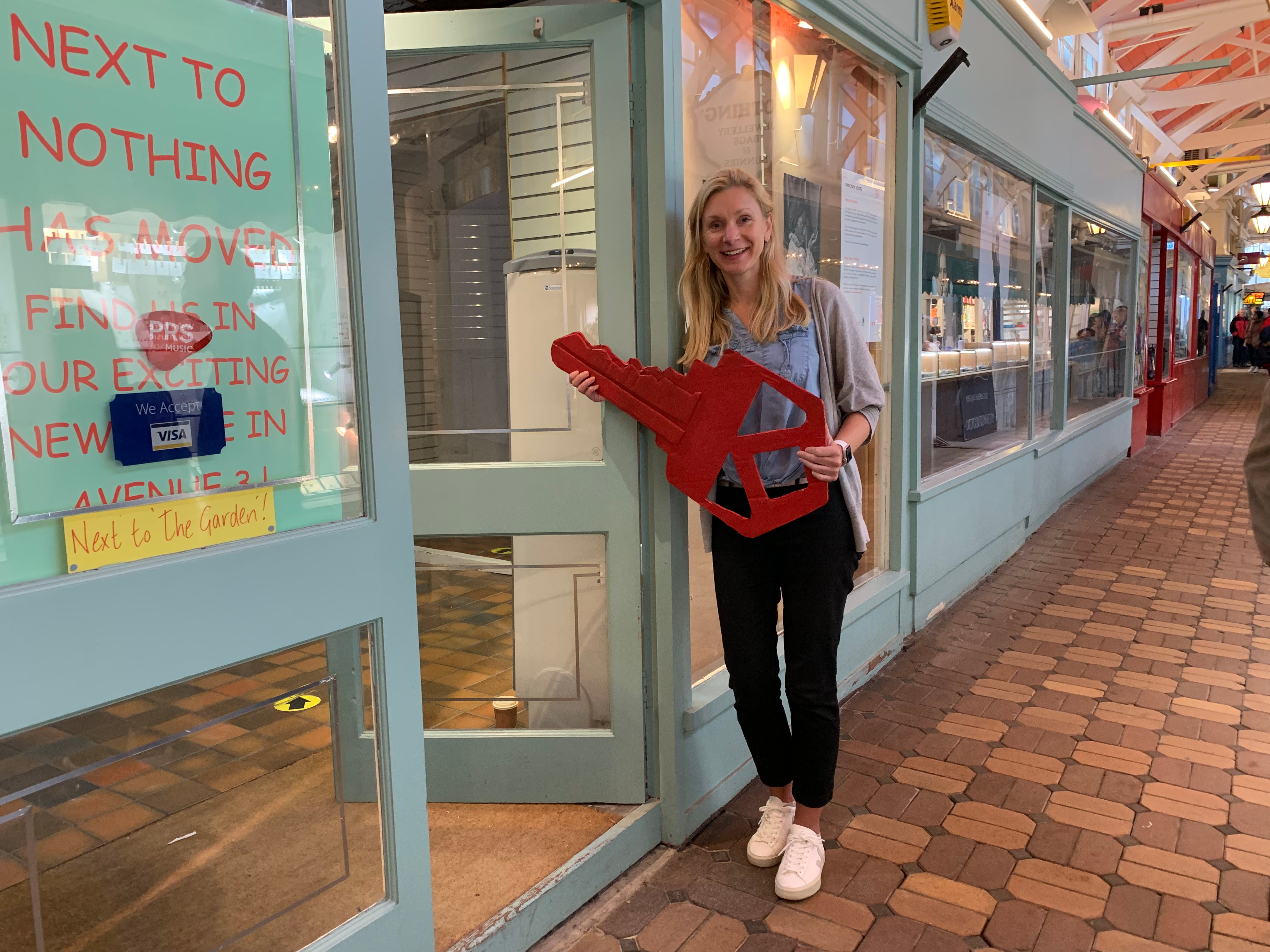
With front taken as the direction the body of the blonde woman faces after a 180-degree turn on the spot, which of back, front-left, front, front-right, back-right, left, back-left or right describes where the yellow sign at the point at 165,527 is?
back-left

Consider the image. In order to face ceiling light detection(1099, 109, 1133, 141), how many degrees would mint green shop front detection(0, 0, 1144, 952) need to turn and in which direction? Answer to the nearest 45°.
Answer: approximately 90° to its left

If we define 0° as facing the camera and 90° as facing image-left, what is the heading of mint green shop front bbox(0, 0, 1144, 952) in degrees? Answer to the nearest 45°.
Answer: approximately 315°

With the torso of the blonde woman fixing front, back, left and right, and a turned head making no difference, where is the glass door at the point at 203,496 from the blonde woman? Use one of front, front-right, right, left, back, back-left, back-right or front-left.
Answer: front-right

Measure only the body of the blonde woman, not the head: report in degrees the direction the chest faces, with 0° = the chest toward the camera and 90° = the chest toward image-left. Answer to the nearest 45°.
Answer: approximately 0°

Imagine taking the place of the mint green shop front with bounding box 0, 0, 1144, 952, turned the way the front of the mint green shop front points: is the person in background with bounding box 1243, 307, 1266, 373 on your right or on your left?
on your left

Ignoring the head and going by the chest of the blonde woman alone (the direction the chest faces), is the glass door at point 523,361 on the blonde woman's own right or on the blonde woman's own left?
on the blonde woman's own right

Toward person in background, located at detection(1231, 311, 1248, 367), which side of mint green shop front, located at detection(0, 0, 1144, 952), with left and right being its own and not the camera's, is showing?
left
